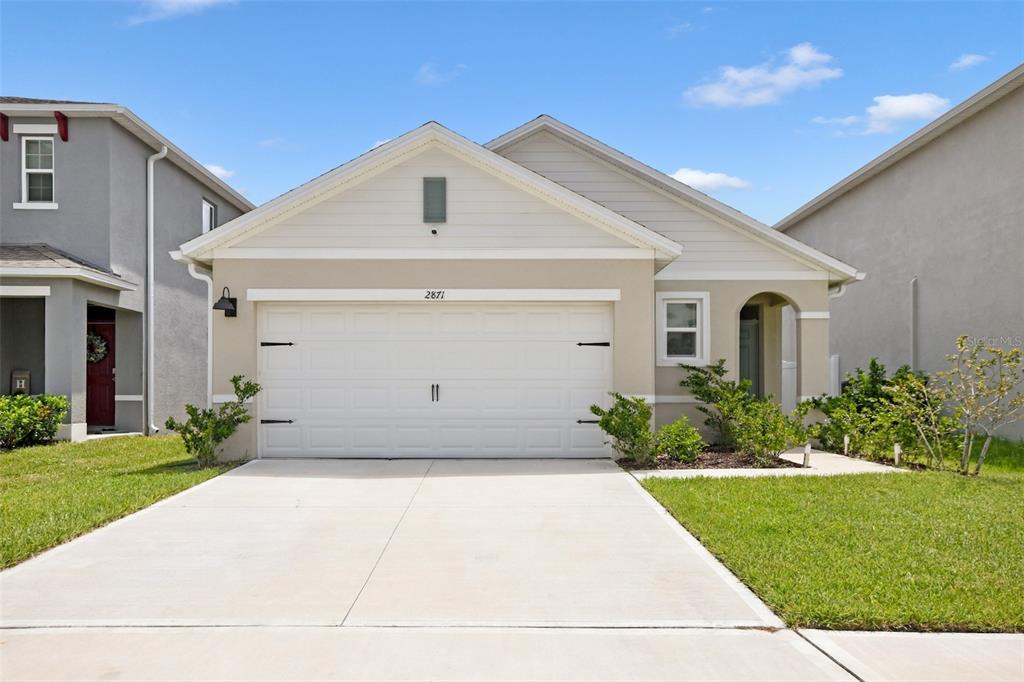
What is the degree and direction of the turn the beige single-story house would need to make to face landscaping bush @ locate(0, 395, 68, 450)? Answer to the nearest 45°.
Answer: approximately 90° to its right

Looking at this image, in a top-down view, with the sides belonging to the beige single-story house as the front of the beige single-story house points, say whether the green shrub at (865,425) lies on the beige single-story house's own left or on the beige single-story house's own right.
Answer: on the beige single-story house's own left

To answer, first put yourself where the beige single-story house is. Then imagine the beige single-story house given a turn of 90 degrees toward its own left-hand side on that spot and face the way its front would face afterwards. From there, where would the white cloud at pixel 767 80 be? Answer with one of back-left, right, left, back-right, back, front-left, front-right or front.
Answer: front-left

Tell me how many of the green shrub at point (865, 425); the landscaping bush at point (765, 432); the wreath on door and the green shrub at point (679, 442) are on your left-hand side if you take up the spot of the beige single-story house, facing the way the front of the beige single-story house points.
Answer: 3

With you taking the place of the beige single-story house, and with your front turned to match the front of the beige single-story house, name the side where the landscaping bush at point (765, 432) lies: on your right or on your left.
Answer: on your left

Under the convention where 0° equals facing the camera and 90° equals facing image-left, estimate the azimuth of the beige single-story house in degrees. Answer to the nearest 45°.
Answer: approximately 0°
